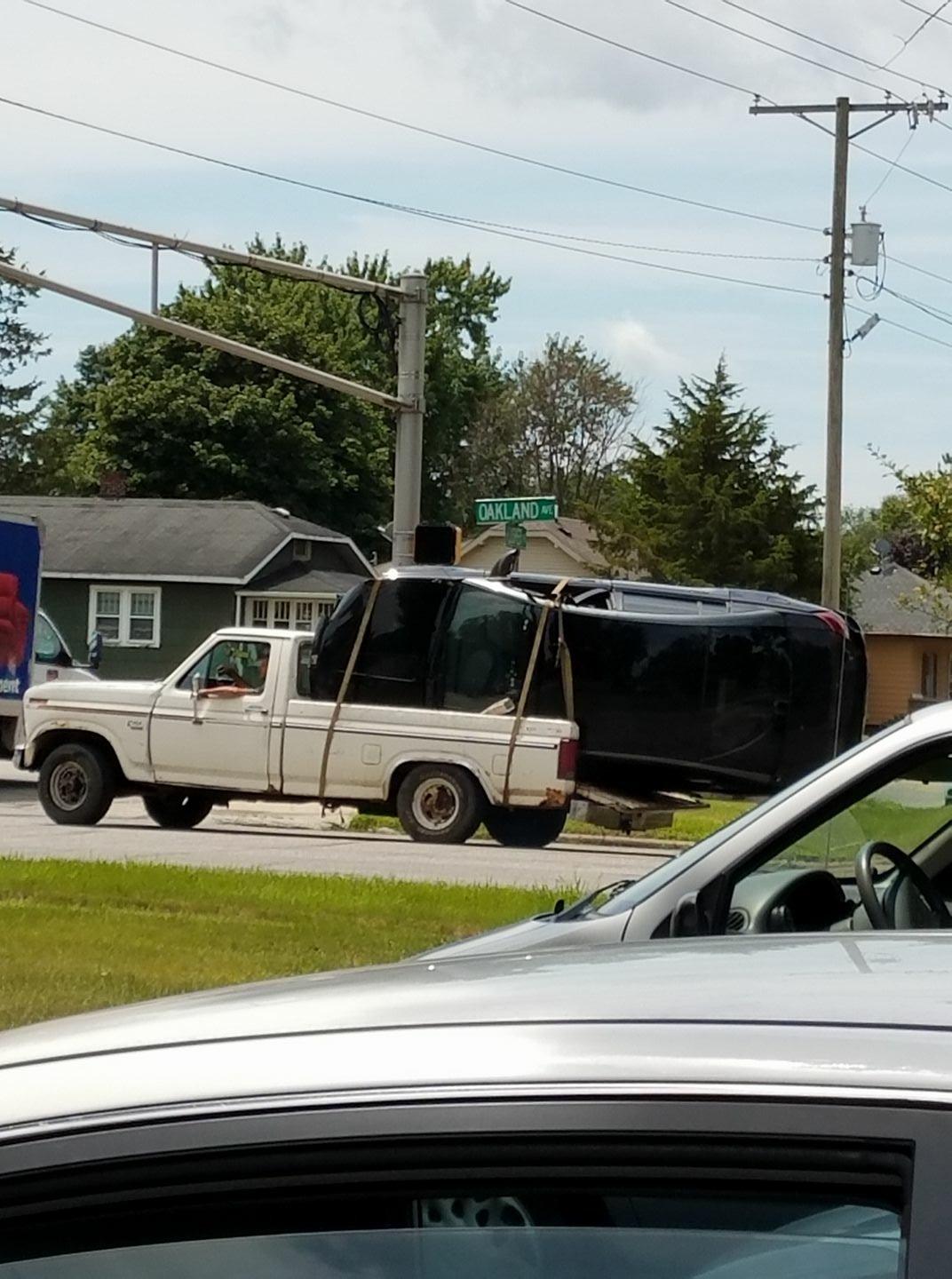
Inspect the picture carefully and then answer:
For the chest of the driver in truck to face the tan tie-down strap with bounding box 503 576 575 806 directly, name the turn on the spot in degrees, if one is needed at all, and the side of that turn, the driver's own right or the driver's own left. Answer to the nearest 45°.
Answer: approximately 180°

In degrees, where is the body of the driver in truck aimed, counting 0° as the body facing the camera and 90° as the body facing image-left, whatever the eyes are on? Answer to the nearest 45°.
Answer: approximately 90°

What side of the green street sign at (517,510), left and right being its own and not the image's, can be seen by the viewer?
front

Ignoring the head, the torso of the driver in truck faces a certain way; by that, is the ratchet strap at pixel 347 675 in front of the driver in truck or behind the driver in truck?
behind

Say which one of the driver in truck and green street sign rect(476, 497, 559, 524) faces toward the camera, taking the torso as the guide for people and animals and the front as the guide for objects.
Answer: the green street sign

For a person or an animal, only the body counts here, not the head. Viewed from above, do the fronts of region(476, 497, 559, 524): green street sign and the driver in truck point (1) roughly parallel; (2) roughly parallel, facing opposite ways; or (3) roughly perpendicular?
roughly perpendicular

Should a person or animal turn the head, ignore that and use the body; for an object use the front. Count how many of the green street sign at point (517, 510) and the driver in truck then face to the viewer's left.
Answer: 1
